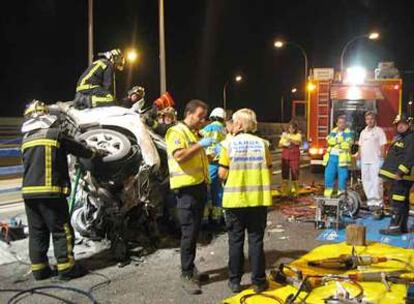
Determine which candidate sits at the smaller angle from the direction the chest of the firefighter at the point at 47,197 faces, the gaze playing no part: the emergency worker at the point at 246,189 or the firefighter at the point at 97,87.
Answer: the firefighter

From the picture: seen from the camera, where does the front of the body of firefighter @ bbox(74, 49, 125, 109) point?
to the viewer's right

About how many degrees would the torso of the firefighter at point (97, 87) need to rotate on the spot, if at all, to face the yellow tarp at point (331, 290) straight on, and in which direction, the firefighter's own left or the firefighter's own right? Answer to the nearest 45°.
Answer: approximately 45° to the firefighter's own right

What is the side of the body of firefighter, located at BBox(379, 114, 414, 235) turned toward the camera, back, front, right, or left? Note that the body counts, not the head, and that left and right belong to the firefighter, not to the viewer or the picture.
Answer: left

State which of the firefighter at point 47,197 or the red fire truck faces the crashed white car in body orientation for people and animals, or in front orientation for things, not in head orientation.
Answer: the firefighter

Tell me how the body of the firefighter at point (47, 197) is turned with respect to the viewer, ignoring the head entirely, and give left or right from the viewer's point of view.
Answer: facing away from the viewer and to the right of the viewer

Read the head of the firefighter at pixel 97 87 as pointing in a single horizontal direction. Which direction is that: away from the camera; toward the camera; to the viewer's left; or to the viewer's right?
to the viewer's right

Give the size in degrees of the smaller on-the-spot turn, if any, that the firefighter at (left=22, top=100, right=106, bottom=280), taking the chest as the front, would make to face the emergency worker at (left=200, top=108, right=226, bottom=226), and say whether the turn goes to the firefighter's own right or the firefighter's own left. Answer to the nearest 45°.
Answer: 0° — they already face them
